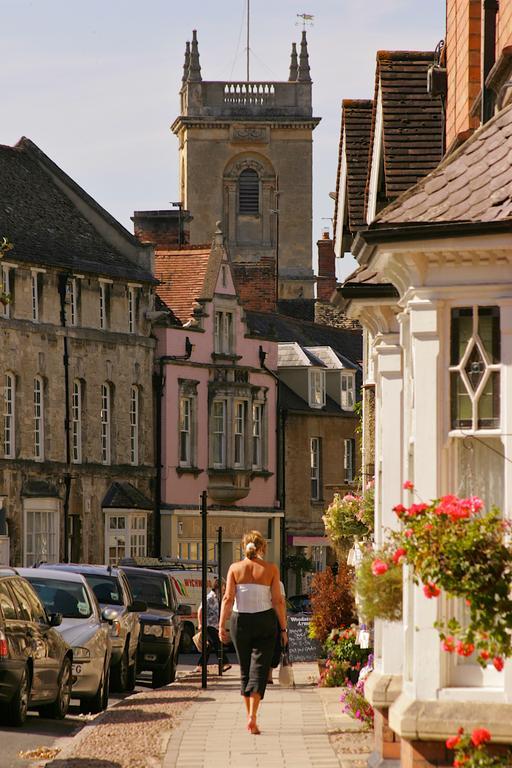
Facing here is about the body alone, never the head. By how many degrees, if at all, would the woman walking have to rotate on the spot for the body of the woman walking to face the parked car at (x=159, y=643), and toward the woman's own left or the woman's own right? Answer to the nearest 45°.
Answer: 0° — they already face it

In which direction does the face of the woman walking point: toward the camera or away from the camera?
away from the camera

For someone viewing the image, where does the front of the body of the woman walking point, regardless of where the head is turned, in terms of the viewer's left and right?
facing away from the viewer
